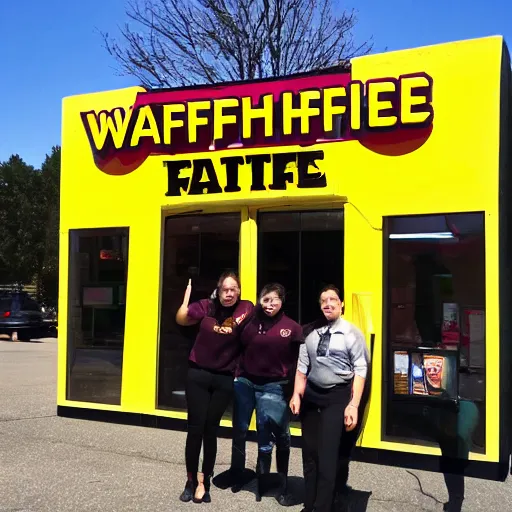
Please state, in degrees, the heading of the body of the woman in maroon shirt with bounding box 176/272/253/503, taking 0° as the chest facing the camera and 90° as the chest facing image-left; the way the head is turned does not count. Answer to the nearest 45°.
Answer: approximately 0°

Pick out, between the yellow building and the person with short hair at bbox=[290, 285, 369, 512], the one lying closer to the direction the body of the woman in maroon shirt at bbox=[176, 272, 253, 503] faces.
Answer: the person with short hair

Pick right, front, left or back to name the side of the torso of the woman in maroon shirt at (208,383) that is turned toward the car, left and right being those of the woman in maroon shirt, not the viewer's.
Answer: back

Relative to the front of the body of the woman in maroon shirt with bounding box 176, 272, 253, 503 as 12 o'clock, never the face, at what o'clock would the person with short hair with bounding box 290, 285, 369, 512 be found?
The person with short hair is roughly at 10 o'clock from the woman in maroon shirt.
